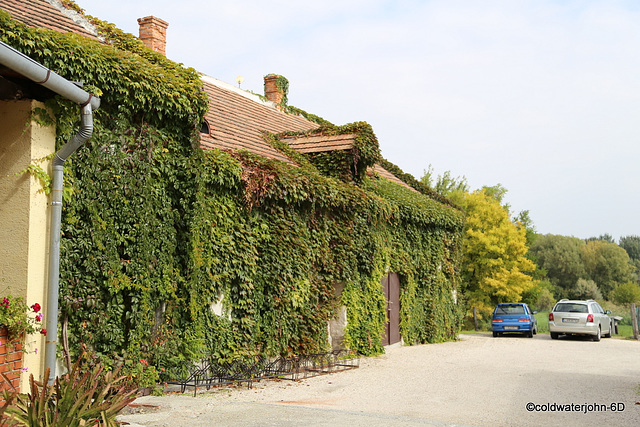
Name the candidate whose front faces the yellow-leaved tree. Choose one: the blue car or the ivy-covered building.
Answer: the blue car

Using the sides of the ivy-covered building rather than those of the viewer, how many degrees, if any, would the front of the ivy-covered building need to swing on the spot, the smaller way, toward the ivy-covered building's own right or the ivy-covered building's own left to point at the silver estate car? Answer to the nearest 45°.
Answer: approximately 90° to the ivy-covered building's own left

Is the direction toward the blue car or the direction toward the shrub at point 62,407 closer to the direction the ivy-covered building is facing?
the shrub

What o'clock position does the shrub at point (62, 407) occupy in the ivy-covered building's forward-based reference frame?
The shrub is roughly at 2 o'clock from the ivy-covered building.

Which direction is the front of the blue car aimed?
away from the camera

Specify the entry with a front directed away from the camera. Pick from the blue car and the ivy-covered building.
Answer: the blue car

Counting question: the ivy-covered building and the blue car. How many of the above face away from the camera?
1

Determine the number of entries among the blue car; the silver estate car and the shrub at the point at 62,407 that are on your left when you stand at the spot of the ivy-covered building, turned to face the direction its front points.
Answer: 2

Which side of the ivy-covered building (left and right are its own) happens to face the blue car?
left

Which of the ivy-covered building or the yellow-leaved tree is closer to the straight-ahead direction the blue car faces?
the yellow-leaved tree

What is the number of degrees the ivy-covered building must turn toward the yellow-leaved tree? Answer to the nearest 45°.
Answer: approximately 90° to its left
